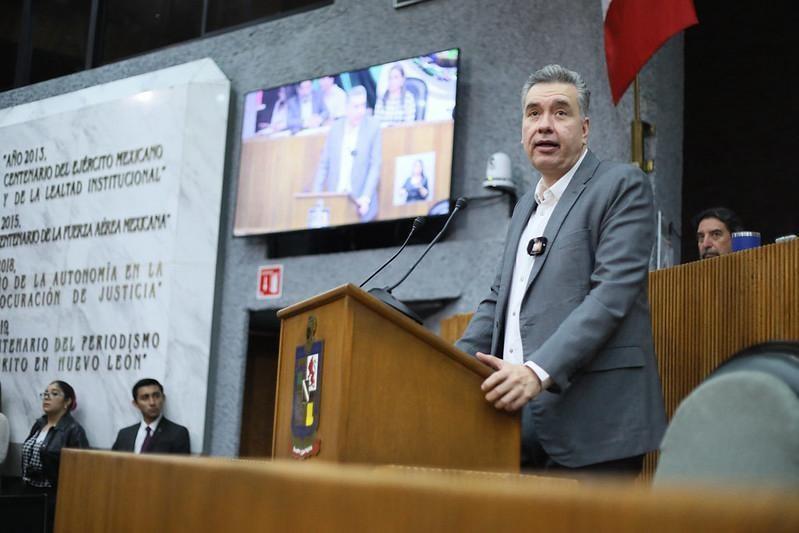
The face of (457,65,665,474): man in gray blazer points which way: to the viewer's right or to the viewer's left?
to the viewer's left

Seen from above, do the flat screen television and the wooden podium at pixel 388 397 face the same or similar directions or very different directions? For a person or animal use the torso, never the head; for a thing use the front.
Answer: same or similar directions

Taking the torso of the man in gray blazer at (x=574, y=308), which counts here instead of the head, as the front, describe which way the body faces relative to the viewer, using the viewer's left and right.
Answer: facing the viewer and to the left of the viewer

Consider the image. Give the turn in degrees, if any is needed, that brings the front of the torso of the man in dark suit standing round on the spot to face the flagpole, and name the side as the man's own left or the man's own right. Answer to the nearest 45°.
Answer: approximately 45° to the man's own left

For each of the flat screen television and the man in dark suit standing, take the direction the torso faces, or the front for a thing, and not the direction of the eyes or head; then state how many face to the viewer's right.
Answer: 0

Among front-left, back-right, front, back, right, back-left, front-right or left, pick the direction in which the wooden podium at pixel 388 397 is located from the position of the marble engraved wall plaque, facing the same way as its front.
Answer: front-left

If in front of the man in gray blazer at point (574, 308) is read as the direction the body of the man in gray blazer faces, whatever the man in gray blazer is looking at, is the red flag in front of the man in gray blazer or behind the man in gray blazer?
behind

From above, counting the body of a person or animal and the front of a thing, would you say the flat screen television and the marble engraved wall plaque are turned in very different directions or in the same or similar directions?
same or similar directions

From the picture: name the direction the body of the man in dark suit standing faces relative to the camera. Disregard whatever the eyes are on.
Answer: toward the camera

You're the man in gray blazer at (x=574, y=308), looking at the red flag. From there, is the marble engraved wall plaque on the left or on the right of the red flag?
left
